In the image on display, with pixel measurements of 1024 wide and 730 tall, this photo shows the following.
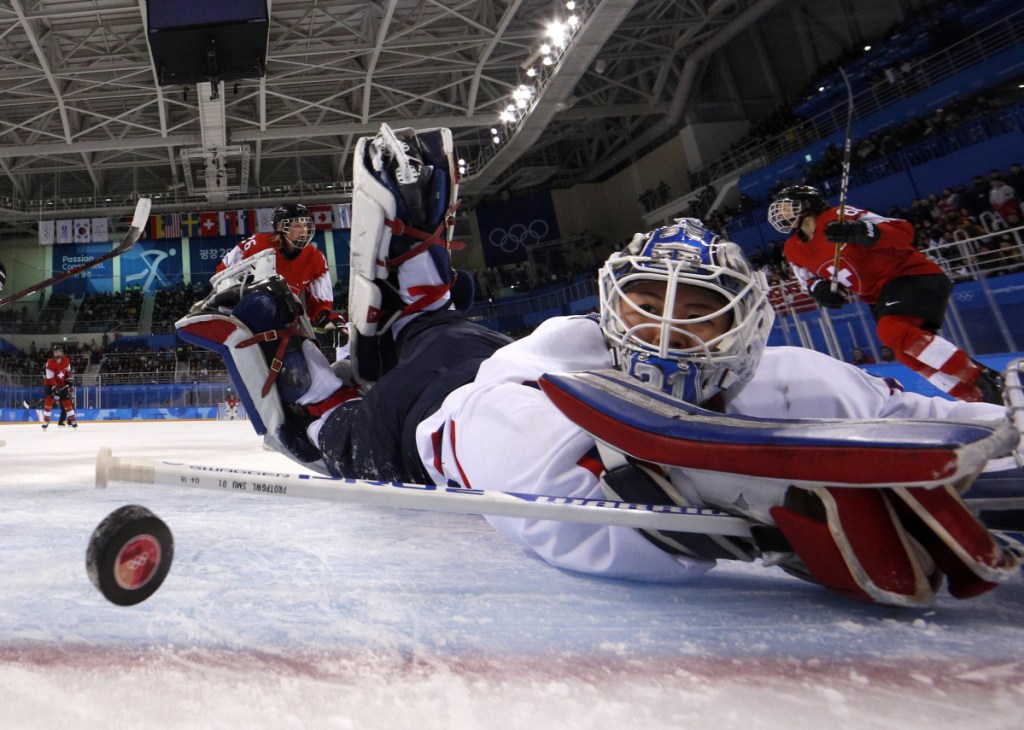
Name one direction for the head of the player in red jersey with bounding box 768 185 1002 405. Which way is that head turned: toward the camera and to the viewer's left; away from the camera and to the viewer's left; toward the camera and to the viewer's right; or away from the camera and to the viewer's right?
toward the camera and to the viewer's left

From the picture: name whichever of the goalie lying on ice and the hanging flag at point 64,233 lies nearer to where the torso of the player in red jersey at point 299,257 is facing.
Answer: the goalie lying on ice

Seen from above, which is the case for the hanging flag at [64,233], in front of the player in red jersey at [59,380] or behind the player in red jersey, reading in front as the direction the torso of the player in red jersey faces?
behind

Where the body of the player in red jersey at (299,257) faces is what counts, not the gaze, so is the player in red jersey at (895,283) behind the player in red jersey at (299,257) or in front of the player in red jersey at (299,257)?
in front

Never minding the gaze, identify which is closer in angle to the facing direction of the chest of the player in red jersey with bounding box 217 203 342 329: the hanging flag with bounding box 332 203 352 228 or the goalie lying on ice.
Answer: the goalie lying on ice

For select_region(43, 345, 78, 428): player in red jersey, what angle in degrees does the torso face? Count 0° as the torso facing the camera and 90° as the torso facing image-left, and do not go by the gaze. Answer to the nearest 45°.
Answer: approximately 0°

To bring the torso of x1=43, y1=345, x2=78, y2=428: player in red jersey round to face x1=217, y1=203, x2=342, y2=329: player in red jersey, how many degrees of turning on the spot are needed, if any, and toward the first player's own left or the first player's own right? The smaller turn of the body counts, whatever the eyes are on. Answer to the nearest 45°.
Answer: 0° — they already face them

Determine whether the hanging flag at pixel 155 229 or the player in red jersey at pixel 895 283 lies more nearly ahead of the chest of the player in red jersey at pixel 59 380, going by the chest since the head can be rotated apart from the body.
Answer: the player in red jersey

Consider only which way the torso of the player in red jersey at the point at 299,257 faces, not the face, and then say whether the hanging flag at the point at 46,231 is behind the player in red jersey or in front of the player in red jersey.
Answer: behind

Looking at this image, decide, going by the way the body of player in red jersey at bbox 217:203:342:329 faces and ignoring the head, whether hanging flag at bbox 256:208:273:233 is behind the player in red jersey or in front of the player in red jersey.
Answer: behind
